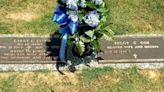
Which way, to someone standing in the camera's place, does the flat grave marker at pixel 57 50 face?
facing the viewer

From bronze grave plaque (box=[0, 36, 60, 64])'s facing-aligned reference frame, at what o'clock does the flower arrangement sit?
The flower arrangement is roughly at 10 o'clock from the bronze grave plaque.

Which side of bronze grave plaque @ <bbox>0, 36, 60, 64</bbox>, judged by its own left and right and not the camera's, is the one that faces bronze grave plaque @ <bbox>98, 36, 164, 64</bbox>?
left

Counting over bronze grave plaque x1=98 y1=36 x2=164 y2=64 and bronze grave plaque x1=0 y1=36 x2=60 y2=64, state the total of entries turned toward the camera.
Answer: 2

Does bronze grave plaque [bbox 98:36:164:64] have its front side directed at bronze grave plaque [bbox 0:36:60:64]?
no

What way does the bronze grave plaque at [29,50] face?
toward the camera

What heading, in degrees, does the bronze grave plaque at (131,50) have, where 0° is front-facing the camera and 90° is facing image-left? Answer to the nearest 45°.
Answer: approximately 0°

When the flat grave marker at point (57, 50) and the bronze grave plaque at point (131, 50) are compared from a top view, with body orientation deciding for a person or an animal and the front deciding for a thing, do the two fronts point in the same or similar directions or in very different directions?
same or similar directions
